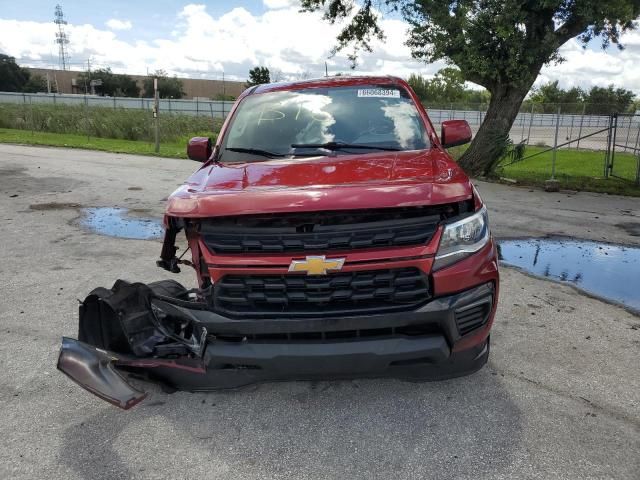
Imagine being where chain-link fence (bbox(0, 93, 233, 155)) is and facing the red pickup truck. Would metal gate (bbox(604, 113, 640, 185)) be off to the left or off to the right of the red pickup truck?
left

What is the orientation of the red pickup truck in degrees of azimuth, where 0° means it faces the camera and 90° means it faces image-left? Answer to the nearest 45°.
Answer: approximately 0°

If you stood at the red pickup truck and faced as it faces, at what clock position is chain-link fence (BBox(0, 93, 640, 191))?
The chain-link fence is roughly at 7 o'clock from the red pickup truck.

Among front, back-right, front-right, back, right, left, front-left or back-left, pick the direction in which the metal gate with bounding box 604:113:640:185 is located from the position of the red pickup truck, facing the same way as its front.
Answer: back-left

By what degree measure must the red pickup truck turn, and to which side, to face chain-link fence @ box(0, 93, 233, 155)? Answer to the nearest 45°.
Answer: approximately 180°
